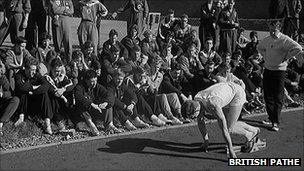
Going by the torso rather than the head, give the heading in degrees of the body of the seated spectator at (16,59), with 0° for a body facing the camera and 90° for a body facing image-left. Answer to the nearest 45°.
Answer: approximately 315°

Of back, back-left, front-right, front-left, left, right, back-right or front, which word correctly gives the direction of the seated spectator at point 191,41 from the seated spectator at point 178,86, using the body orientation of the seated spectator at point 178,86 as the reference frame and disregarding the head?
back-left

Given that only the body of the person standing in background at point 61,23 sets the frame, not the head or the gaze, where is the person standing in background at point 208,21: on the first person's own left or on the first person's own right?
on the first person's own left

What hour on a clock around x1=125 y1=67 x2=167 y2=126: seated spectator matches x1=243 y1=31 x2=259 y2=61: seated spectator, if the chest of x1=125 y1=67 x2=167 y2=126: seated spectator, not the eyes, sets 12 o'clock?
x1=243 y1=31 x2=259 y2=61: seated spectator is roughly at 9 o'clock from x1=125 y1=67 x2=167 y2=126: seated spectator.

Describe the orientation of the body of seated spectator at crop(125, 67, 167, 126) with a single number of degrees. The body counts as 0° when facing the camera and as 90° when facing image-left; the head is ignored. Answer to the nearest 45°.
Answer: approximately 315°

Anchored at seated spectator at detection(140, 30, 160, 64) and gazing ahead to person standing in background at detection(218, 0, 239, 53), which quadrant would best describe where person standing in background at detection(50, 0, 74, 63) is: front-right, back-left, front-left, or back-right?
back-left

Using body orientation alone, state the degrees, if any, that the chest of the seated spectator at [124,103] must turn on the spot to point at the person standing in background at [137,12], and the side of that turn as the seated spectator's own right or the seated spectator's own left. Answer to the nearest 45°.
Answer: approximately 135° to the seated spectator's own left

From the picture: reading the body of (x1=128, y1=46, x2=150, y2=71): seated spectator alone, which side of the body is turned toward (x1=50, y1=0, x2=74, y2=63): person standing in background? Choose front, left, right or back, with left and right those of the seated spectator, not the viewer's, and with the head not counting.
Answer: right

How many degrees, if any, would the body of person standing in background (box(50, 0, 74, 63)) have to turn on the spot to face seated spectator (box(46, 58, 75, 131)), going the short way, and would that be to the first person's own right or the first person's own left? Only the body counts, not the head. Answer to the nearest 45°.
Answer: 0° — they already face them
